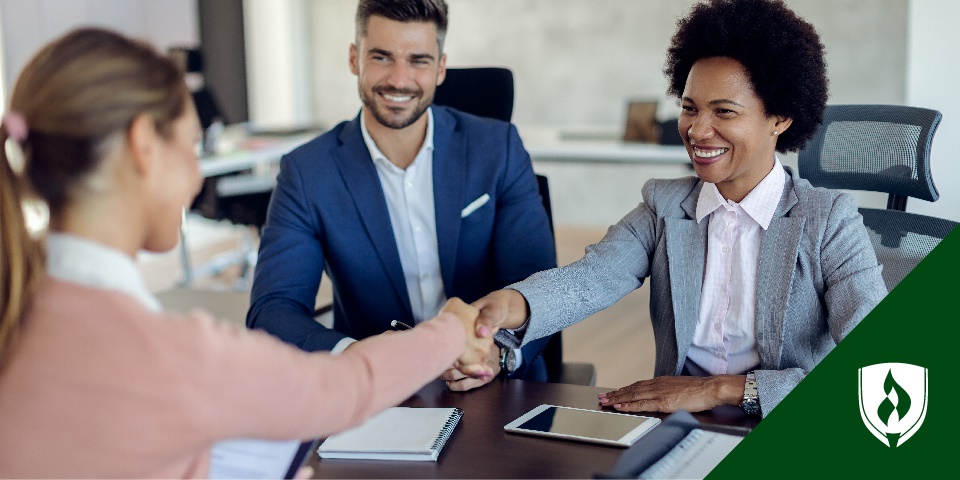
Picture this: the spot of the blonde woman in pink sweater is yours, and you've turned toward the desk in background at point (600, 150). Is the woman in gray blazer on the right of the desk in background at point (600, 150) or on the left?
right

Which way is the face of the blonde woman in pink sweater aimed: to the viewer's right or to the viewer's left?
to the viewer's right

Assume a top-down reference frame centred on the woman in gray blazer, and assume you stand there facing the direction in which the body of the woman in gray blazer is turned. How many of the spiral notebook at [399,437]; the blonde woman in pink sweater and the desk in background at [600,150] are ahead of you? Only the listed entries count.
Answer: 2

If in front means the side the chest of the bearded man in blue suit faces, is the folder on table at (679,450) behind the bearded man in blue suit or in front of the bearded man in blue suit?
in front

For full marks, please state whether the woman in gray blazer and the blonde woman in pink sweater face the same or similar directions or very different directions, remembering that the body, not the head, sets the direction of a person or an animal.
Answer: very different directions

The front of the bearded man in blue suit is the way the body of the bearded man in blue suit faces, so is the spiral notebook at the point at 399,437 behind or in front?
in front

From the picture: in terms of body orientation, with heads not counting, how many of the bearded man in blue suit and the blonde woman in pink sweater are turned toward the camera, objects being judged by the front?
1

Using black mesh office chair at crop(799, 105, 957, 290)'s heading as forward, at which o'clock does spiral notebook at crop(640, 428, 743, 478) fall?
The spiral notebook is roughly at 11 o'clock from the black mesh office chair.

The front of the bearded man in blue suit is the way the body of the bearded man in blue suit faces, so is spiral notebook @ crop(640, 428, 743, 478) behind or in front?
in front
